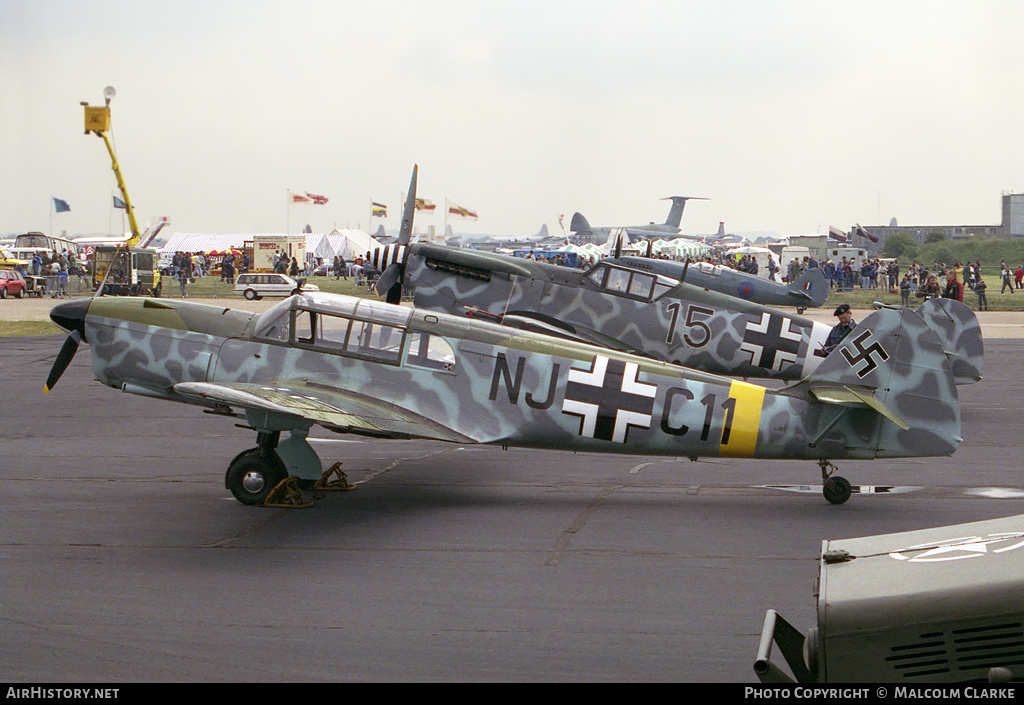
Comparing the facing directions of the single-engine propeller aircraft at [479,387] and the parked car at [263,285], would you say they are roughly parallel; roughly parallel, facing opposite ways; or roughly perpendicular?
roughly parallel, facing opposite ways

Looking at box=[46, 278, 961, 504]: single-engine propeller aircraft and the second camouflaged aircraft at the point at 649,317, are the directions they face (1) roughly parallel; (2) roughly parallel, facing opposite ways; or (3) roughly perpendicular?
roughly parallel

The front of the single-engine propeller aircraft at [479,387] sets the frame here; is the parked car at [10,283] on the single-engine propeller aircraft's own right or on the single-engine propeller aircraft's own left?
on the single-engine propeller aircraft's own right

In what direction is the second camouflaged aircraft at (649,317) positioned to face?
to the viewer's left

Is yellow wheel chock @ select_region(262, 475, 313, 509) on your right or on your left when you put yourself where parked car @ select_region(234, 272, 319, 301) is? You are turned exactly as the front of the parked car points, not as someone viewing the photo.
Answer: on your right

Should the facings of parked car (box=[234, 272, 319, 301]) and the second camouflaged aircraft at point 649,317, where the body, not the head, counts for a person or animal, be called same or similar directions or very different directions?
very different directions

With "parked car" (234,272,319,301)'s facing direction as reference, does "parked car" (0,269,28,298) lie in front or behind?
behind

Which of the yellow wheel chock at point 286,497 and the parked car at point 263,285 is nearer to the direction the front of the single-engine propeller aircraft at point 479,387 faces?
the yellow wheel chock

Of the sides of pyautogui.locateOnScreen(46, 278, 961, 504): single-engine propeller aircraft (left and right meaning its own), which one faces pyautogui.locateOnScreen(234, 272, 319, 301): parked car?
right

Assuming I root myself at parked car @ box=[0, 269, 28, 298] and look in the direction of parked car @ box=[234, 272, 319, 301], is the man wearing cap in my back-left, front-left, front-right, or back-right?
front-right

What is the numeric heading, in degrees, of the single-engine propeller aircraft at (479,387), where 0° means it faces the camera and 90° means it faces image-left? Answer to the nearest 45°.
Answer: approximately 90°

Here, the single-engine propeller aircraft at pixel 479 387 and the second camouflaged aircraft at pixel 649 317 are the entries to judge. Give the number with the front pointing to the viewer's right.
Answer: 0

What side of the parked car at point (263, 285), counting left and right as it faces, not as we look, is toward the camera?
right

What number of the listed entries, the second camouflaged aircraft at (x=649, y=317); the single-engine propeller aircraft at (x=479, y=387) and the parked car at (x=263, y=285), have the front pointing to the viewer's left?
2
